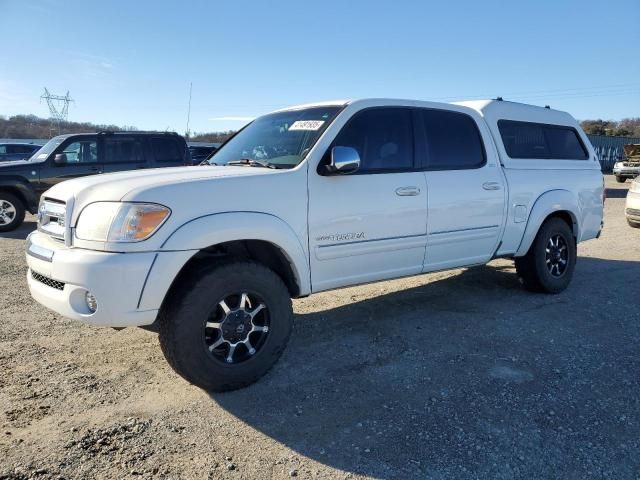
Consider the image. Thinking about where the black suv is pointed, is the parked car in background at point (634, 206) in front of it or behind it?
behind

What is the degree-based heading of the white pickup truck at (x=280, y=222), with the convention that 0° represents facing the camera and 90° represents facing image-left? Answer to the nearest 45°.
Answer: approximately 45°

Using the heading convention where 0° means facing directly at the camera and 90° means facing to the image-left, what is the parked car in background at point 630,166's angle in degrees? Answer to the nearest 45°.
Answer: approximately 45°

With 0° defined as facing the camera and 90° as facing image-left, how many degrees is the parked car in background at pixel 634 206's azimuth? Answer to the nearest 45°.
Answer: approximately 45°

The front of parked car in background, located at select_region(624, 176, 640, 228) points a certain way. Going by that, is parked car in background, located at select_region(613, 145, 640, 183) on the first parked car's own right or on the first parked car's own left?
on the first parked car's own right

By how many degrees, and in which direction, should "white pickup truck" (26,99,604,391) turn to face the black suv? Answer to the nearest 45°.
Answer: approximately 90° to its right

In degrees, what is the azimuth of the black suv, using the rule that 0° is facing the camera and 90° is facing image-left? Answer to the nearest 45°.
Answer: approximately 90°

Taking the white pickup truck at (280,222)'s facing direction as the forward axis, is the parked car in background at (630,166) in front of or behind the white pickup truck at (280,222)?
behind
